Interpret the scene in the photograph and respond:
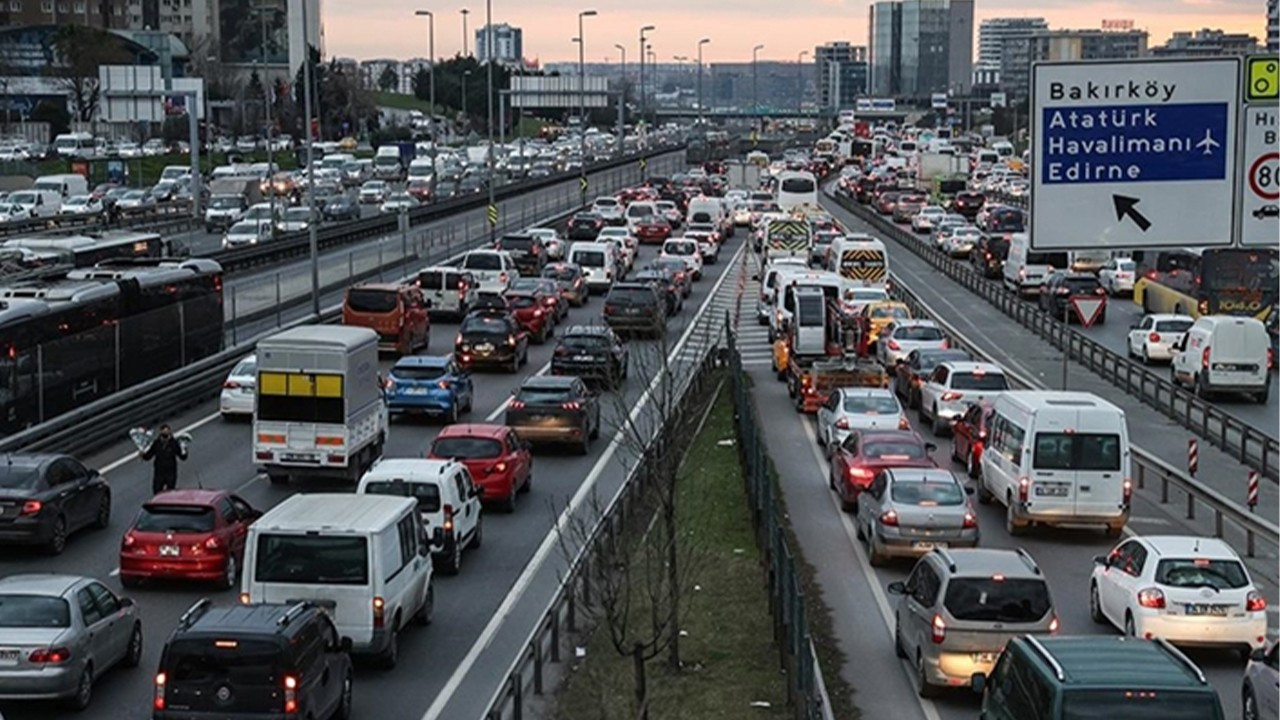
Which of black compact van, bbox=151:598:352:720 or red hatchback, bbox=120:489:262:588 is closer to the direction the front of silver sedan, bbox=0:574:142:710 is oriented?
the red hatchback

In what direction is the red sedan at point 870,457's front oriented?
away from the camera

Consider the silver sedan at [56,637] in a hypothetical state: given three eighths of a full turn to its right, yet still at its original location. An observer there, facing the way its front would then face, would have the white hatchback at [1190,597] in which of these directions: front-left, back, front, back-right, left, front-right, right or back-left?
left

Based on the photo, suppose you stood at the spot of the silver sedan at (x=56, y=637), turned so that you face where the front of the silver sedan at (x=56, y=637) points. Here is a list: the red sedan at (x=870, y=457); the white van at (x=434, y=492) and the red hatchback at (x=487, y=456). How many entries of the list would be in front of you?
3

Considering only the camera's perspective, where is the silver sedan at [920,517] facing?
facing away from the viewer

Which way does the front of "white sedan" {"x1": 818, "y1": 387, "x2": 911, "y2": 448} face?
away from the camera

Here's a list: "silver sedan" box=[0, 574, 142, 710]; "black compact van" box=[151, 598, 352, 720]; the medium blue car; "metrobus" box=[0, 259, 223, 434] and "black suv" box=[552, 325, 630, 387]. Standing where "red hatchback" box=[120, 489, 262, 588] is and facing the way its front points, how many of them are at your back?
2

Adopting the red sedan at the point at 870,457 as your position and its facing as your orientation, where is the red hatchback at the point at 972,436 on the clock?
the red hatchback at the point at 972,436 is roughly at 1 o'clock from the red sedan at the point at 870,457.

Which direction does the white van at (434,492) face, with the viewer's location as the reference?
facing away from the viewer and to the right of the viewer

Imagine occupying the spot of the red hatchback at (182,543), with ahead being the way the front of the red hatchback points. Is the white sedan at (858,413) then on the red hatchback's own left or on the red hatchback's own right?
on the red hatchback's own right

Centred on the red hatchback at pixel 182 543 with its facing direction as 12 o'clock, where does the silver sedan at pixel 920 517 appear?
The silver sedan is roughly at 3 o'clock from the red hatchback.

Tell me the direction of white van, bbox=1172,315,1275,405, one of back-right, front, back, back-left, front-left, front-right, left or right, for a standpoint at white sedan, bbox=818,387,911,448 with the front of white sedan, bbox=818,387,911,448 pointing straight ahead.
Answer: front-right

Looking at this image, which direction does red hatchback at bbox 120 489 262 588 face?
away from the camera

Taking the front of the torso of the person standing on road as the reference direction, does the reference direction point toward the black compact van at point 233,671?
yes

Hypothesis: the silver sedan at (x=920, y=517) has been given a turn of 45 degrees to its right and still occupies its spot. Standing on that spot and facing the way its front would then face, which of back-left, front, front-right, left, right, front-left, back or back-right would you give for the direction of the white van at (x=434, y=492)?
back-left

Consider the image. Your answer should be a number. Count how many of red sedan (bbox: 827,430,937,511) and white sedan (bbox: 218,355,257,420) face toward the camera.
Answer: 0

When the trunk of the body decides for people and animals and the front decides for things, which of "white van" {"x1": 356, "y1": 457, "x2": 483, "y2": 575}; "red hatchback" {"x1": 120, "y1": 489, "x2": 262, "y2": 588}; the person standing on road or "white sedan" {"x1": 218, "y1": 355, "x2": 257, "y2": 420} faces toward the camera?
the person standing on road

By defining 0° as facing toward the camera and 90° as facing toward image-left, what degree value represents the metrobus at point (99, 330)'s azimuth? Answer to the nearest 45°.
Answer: approximately 45°

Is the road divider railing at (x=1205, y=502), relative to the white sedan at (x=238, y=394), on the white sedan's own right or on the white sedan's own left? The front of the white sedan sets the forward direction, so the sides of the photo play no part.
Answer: on the white sedan's own right
